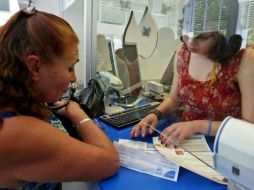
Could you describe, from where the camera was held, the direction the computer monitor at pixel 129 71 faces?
facing the viewer and to the right of the viewer

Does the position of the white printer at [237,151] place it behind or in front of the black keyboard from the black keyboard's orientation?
in front
